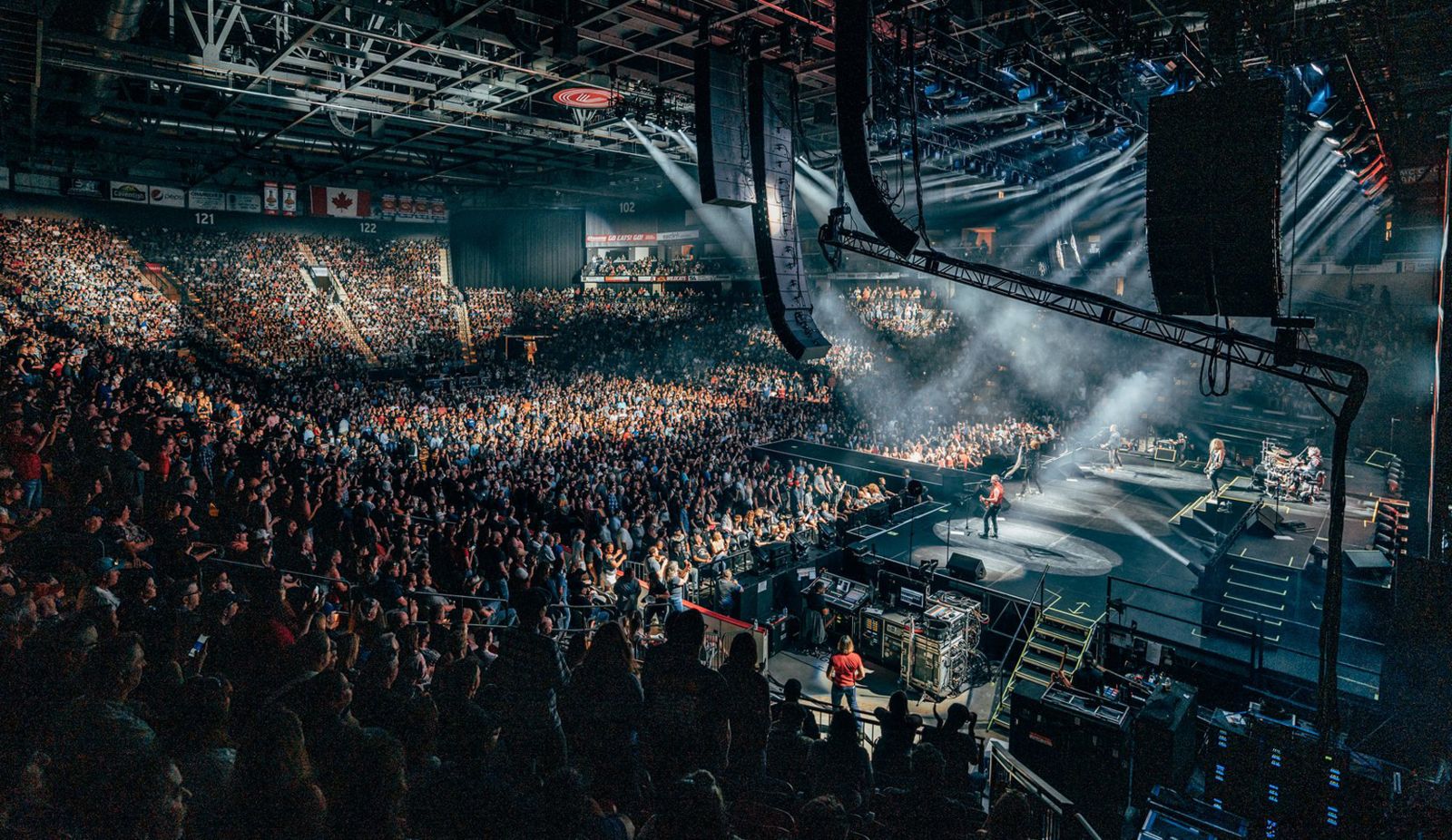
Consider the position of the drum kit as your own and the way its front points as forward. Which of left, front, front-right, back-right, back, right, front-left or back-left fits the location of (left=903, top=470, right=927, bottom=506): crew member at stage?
front-left

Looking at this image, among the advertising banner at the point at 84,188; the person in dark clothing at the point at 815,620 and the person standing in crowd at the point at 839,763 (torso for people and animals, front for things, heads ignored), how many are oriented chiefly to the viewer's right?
1

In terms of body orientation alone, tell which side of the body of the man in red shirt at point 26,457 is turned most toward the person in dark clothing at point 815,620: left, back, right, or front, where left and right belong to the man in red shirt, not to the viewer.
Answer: front

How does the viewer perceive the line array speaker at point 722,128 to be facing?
facing to the left of the viewer

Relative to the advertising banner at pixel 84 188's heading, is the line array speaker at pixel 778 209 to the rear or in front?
in front

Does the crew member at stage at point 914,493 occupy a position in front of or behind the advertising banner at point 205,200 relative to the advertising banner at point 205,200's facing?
in front

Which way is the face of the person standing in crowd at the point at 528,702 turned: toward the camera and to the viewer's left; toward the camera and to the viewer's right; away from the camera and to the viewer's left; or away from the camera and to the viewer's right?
away from the camera and to the viewer's right

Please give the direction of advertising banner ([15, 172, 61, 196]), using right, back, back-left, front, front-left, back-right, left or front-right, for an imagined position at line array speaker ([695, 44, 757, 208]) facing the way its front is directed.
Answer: front-right

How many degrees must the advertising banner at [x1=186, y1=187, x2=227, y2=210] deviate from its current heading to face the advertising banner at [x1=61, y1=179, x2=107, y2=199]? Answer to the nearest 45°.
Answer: approximately 90° to its right

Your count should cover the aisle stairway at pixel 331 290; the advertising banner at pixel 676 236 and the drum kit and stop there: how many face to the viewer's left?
1

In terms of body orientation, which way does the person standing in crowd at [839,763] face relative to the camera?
away from the camera

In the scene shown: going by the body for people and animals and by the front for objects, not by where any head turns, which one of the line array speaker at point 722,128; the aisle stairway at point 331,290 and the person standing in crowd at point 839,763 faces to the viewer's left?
the line array speaker

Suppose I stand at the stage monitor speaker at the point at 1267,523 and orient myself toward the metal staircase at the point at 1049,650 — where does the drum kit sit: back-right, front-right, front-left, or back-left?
back-right

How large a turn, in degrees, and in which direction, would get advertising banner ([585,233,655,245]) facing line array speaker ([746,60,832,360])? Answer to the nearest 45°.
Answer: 0° — it already faces it
